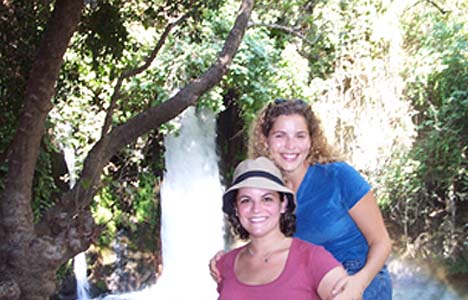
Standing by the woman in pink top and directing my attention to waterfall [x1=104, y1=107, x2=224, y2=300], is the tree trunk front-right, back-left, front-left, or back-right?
front-left

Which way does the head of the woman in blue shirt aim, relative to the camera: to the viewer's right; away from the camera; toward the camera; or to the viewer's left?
toward the camera

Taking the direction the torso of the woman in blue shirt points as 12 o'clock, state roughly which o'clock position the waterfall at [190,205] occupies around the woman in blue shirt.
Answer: The waterfall is roughly at 4 o'clock from the woman in blue shirt.

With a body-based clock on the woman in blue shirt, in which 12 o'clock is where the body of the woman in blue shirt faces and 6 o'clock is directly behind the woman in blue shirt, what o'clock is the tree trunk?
The tree trunk is roughly at 3 o'clock from the woman in blue shirt.

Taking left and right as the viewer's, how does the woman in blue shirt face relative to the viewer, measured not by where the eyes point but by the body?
facing the viewer and to the left of the viewer

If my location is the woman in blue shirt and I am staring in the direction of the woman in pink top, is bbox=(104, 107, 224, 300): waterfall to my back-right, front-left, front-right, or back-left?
back-right

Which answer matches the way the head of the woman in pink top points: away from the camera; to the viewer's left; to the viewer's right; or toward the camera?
toward the camera
